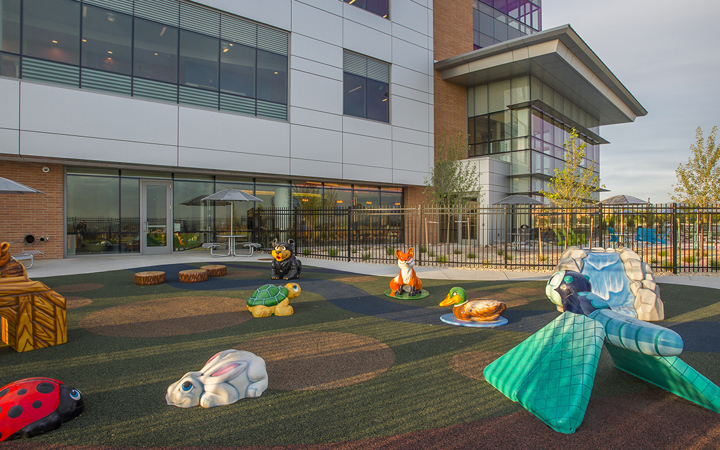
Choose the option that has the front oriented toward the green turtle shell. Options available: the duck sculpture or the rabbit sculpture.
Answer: the duck sculpture

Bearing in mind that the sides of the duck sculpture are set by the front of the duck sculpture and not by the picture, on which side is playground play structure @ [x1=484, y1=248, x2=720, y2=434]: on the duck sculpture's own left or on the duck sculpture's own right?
on the duck sculpture's own left

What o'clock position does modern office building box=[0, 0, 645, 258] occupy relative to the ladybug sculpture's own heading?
The modern office building is roughly at 10 o'clock from the ladybug sculpture.

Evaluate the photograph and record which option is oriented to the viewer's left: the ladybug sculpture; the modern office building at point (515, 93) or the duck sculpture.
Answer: the duck sculpture

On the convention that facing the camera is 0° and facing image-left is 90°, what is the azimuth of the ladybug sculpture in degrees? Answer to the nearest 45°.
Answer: approximately 270°

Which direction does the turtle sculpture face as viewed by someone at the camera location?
facing to the right of the viewer

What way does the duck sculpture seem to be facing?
to the viewer's left

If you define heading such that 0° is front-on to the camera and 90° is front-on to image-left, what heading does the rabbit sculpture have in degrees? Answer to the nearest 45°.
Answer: approximately 45°

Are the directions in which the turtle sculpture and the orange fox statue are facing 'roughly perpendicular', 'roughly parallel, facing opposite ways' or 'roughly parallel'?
roughly perpendicular

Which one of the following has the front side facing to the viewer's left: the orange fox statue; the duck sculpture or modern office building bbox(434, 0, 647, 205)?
the duck sculpture

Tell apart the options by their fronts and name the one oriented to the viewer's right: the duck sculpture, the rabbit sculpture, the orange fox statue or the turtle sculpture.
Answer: the turtle sculpture

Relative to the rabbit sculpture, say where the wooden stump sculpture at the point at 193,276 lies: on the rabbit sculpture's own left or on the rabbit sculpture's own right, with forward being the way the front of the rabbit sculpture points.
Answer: on the rabbit sculpture's own right

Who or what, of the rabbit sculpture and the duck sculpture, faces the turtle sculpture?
the duck sculpture

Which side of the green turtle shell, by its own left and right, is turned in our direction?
right

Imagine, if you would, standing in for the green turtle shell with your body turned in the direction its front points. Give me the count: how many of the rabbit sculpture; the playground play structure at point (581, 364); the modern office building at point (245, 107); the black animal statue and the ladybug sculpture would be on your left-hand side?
2
